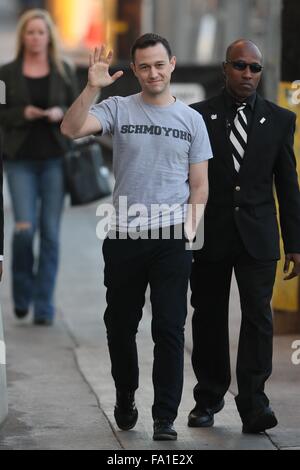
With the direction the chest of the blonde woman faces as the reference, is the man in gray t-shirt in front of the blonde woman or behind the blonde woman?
in front

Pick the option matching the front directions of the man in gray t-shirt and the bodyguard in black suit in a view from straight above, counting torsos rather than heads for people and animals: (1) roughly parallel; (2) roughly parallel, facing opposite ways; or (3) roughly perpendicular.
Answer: roughly parallel

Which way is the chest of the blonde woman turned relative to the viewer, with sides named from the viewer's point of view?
facing the viewer

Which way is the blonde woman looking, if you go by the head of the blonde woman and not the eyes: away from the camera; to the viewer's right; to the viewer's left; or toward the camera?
toward the camera

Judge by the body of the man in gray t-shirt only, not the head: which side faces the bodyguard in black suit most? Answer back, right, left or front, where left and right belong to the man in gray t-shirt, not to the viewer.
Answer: left

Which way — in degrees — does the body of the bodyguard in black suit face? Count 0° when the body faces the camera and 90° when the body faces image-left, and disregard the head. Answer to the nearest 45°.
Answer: approximately 0°

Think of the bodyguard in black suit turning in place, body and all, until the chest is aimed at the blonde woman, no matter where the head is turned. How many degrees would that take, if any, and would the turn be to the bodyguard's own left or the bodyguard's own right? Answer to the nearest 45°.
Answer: approximately 135° to the bodyguard's own right

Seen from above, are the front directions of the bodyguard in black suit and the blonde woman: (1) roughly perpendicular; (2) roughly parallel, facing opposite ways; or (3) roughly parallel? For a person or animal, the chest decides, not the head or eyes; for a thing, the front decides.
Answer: roughly parallel

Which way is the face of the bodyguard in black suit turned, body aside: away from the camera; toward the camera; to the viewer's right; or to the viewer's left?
toward the camera

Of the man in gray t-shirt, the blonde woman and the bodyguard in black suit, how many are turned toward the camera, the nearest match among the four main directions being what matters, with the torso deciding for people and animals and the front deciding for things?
3

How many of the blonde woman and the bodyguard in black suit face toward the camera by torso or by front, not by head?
2

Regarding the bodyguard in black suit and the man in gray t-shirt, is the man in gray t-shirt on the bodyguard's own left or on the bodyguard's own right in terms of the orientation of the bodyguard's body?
on the bodyguard's own right

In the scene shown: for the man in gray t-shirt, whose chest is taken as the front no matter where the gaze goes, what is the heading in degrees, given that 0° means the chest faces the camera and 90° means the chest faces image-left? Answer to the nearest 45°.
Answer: approximately 0°

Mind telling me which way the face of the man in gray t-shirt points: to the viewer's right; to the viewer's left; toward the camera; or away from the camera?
toward the camera

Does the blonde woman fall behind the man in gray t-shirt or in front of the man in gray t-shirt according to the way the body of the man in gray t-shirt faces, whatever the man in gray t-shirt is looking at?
behind

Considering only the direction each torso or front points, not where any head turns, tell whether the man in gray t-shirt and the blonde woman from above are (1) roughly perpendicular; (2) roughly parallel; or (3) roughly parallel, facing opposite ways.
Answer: roughly parallel

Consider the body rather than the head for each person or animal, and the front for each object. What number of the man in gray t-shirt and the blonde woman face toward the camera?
2
